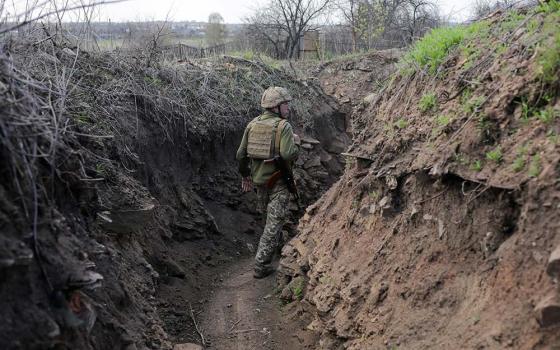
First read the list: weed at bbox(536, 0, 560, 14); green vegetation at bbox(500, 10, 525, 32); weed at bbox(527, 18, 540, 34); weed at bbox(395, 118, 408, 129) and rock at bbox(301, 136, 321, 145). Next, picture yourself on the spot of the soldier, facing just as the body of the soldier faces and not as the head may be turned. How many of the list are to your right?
4

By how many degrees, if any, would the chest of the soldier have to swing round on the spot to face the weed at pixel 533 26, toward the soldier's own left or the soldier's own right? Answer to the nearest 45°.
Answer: approximately 90° to the soldier's own right

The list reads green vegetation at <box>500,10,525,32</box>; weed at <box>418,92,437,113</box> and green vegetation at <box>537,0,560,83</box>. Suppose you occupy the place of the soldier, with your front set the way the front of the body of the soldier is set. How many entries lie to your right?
3

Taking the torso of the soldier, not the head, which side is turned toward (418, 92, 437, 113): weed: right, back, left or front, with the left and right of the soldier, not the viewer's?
right

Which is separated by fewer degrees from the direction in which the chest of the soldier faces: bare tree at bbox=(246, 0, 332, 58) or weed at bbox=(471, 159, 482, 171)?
the bare tree

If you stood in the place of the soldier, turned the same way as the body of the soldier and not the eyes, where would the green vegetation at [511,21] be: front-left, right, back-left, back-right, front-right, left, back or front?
right

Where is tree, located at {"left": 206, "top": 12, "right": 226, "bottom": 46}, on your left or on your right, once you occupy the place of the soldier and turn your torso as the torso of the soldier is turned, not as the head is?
on your left

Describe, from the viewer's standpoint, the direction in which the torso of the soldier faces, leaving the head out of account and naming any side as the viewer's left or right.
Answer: facing away from the viewer and to the right of the viewer

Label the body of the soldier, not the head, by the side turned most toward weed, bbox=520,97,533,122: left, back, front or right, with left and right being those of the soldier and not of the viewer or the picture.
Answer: right

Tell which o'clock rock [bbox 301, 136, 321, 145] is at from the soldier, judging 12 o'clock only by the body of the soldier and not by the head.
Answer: The rock is roughly at 11 o'clock from the soldier.

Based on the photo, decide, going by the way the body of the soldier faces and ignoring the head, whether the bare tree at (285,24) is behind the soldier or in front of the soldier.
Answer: in front

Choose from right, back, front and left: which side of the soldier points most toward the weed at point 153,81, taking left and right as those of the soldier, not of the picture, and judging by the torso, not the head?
left

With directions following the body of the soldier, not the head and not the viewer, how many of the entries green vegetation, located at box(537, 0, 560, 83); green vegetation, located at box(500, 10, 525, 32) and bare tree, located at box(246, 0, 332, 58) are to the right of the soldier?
2
